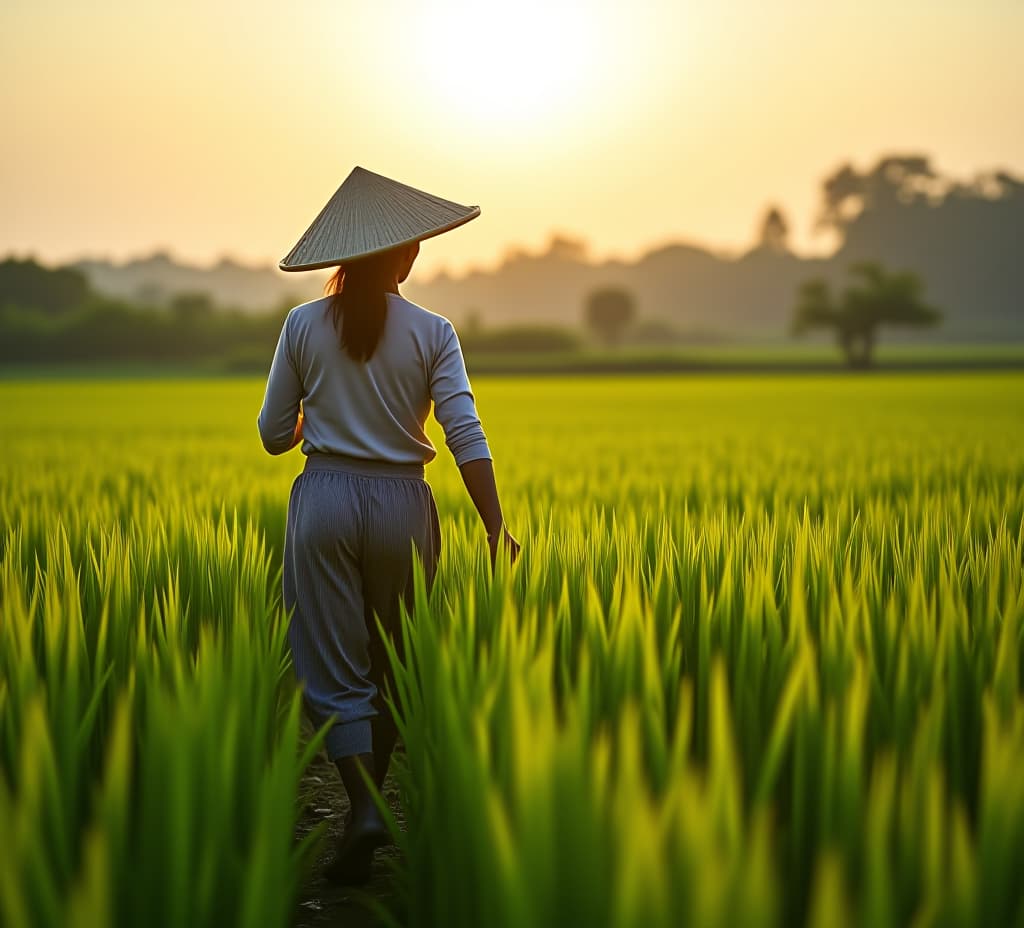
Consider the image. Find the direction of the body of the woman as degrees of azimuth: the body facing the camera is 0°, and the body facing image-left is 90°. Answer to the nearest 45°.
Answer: approximately 180°
